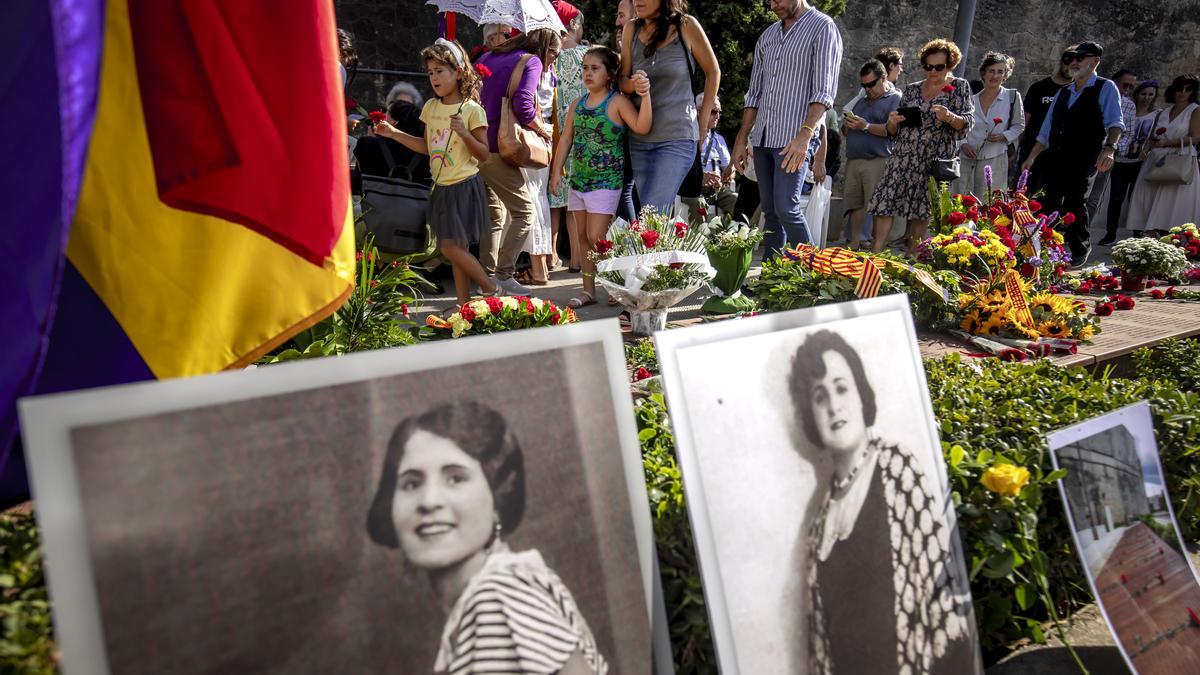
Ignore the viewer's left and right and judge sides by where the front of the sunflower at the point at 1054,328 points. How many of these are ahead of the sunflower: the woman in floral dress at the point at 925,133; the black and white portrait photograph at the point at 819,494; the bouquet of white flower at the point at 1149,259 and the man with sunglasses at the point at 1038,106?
1

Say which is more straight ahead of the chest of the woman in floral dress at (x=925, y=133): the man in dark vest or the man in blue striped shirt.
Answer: the man in blue striped shirt

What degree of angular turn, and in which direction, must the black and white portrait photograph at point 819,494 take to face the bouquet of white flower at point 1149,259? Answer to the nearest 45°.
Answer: approximately 135° to its left

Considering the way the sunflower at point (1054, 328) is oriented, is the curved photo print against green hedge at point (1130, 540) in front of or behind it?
in front

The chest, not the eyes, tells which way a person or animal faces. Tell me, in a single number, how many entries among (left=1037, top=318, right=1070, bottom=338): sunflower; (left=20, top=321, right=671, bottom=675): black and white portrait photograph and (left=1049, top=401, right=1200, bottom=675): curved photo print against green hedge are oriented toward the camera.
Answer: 3

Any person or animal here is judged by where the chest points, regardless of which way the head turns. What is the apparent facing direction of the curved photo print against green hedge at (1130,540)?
toward the camera

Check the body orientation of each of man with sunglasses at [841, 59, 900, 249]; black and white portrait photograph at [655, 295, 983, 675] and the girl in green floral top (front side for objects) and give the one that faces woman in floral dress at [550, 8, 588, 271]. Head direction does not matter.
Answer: the man with sunglasses

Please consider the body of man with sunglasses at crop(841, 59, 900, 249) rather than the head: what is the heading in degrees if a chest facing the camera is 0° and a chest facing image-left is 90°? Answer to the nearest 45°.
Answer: approximately 45°

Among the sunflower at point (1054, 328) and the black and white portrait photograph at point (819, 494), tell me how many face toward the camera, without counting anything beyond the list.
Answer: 2

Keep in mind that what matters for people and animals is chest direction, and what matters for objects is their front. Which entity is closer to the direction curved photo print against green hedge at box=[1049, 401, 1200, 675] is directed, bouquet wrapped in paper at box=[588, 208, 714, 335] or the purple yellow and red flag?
the purple yellow and red flag

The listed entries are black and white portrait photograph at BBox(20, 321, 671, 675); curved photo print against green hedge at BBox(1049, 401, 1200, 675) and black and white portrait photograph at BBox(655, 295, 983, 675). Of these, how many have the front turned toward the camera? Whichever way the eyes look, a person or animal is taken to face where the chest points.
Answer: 3

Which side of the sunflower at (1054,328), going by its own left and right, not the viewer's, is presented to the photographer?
front
